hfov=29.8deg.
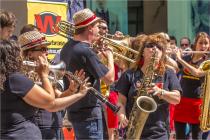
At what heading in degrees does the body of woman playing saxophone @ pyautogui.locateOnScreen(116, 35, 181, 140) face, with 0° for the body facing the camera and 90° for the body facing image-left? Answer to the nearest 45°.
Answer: approximately 0°

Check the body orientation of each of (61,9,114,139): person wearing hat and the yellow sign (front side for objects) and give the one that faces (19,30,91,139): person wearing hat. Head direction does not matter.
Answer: the yellow sign

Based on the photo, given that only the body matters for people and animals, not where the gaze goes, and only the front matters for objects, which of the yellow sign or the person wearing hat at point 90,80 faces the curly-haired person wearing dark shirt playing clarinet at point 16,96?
the yellow sign

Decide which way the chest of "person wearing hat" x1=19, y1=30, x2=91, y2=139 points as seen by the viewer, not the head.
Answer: to the viewer's right

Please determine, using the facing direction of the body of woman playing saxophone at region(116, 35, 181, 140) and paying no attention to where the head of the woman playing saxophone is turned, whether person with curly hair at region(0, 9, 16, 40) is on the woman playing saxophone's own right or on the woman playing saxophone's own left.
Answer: on the woman playing saxophone's own right

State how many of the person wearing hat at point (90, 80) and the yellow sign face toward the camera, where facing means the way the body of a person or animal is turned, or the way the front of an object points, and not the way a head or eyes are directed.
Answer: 1

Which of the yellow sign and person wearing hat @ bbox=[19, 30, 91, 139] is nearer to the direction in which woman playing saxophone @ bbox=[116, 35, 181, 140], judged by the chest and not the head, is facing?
the person wearing hat
